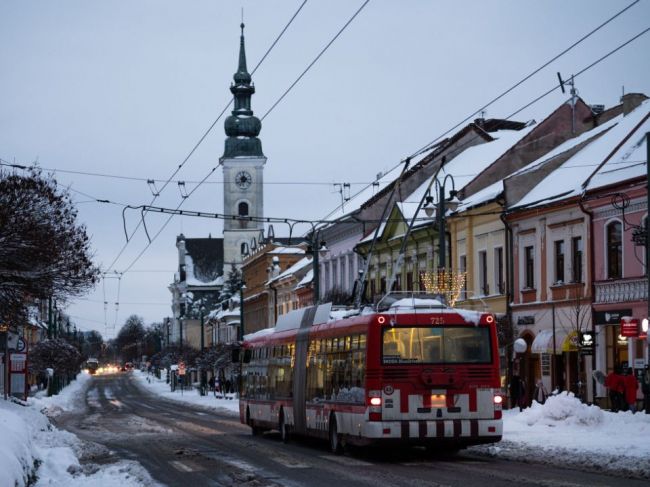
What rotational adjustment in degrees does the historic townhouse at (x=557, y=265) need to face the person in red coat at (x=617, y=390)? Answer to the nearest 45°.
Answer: approximately 45° to its left

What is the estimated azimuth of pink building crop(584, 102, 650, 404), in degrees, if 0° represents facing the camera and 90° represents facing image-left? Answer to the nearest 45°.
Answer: approximately 45°

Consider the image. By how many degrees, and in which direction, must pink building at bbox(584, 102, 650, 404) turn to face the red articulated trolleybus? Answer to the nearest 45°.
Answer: approximately 45° to its left

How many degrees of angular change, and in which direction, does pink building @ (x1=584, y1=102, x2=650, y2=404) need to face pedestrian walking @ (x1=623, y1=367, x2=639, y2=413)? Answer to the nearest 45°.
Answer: approximately 45° to its left

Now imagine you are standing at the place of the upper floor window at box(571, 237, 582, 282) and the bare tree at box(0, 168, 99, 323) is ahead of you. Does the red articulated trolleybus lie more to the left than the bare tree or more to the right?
left

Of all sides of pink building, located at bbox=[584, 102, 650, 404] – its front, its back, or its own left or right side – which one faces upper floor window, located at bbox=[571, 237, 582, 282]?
right
